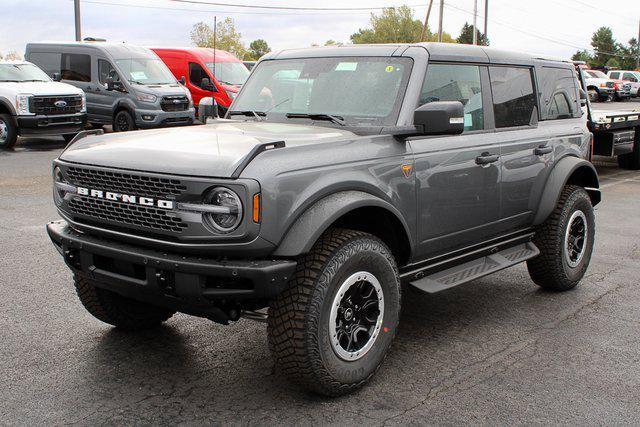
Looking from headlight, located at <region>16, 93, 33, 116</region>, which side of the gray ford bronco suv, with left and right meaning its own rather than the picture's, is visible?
right

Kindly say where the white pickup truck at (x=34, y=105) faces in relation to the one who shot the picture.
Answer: facing the viewer and to the right of the viewer

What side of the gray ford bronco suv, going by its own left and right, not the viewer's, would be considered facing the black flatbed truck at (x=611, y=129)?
back

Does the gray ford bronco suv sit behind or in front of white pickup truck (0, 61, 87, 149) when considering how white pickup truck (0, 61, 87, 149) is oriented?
in front

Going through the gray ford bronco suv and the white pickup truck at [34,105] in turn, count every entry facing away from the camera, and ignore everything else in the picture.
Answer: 0

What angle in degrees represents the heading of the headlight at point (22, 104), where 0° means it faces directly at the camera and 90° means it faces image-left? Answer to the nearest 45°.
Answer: approximately 315°

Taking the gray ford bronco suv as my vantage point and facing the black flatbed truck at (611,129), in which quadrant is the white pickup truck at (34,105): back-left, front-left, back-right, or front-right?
front-left

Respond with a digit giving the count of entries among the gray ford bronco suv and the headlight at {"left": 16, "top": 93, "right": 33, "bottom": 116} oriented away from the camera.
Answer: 0

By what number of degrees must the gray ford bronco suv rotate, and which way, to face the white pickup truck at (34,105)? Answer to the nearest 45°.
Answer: approximately 90° to its right
